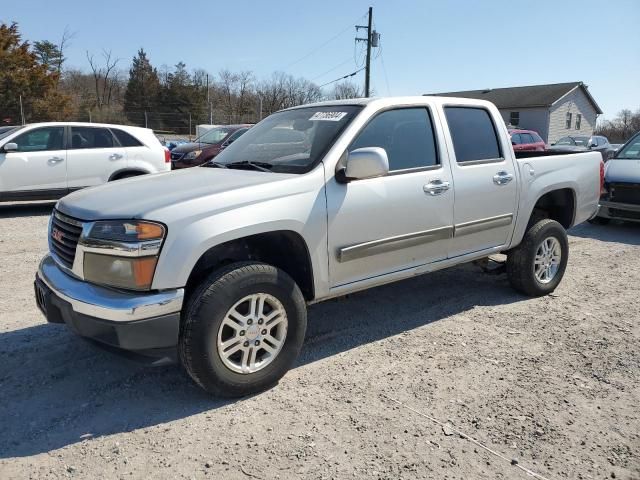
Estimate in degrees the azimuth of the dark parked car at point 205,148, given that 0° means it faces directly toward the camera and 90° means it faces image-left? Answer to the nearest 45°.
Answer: approximately 45°

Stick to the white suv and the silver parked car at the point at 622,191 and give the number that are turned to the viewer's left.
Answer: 1

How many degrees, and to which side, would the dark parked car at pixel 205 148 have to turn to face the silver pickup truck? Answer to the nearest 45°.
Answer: approximately 45° to its left

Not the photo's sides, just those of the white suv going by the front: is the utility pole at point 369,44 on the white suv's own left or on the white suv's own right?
on the white suv's own right

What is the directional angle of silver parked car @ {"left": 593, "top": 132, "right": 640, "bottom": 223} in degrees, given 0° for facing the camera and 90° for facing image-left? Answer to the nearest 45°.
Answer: approximately 0°

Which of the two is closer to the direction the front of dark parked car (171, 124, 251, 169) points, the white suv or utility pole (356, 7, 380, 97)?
the white suv

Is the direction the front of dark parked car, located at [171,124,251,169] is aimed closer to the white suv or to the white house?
the white suv

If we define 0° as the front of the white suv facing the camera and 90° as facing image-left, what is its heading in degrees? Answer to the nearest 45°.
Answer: approximately 90°

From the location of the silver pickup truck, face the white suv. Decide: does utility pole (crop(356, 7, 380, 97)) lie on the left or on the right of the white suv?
right

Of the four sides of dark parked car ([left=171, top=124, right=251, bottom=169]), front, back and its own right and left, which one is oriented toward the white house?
back

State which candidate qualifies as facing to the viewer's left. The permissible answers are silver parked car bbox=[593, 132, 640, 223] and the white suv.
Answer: the white suv
